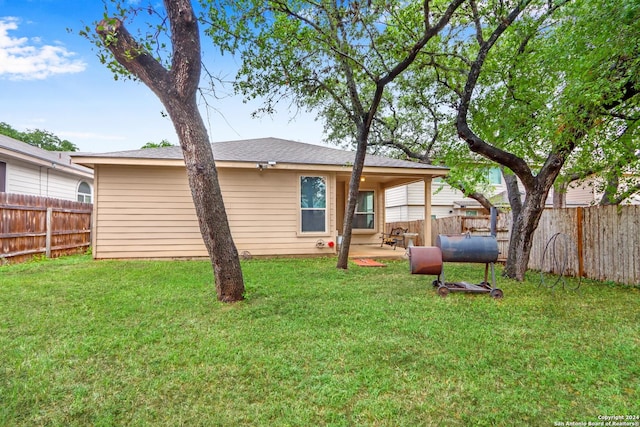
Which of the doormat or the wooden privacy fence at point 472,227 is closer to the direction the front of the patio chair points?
the doormat

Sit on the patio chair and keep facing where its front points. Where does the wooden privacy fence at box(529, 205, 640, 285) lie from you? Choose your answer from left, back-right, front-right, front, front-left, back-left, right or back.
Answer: left

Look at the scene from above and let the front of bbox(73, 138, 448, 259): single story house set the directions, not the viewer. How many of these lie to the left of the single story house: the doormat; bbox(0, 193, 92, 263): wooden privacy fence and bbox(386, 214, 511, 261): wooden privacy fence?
1

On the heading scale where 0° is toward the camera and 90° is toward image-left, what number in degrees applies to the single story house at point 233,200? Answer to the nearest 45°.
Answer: approximately 180°

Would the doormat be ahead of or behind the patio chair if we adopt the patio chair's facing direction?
ahead

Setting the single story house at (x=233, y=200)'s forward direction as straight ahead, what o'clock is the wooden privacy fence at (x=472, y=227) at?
The wooden privacy fence is roughly at 3 o'clock from the single story house.

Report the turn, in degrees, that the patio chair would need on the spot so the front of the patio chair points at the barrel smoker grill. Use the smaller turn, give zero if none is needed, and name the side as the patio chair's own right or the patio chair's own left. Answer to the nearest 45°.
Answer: approximately 45° to the patio chair's own left
